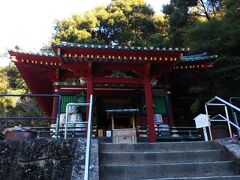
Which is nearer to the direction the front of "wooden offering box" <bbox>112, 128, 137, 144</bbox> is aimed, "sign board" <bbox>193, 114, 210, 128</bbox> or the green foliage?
the sign board

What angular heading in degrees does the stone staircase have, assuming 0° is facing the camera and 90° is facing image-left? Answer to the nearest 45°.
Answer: approximately 0°

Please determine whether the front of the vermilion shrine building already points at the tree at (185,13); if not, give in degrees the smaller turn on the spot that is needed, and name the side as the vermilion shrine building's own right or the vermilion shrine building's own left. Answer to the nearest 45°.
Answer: approximately 135° to the vermilion shrine building's own left

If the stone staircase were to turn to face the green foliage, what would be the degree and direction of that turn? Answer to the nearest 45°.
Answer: approximately 135° to its right
